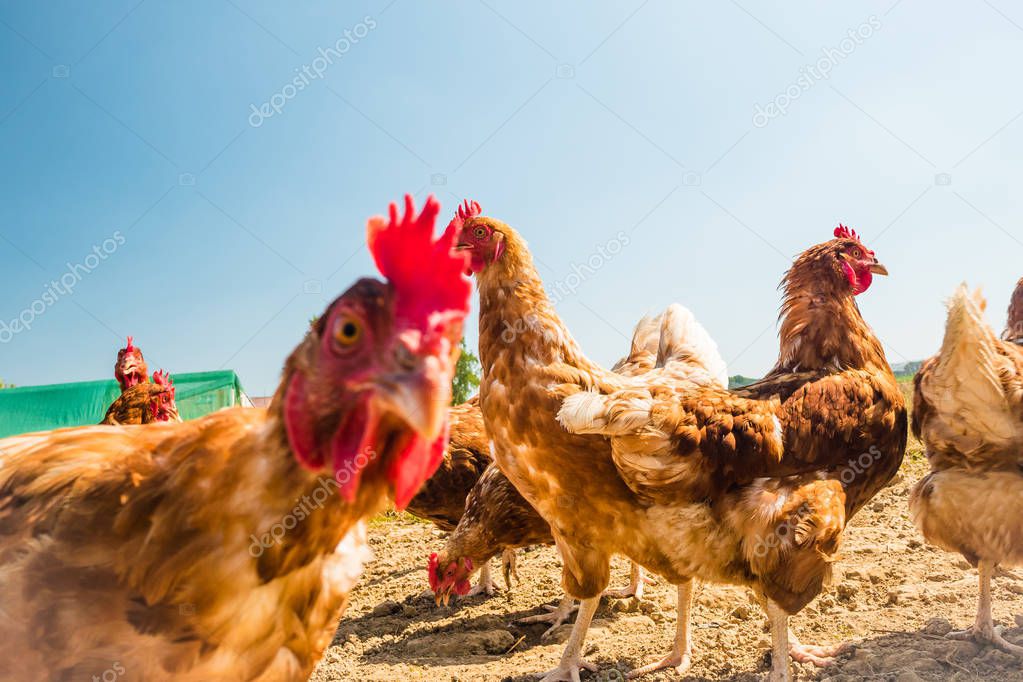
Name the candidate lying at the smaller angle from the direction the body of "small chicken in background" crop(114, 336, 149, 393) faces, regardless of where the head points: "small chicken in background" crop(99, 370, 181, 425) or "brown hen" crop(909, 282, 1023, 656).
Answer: the small chicken in background

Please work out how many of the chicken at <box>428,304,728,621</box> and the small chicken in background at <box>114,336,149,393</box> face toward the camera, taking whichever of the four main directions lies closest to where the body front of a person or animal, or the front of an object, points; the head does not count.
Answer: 1

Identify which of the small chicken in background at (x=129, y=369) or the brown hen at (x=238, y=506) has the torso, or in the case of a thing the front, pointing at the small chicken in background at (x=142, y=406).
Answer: the small chicken in background at (x=129, y=369)

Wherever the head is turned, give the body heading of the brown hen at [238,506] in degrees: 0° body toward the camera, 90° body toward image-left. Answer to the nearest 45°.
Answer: approximately 315°

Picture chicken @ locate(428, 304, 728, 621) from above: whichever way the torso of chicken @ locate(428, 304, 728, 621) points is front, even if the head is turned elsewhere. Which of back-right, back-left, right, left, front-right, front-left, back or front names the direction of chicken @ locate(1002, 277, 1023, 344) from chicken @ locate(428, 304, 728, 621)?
back

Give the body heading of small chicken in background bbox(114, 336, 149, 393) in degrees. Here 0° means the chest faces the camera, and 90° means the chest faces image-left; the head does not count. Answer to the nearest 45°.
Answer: approximately 0°

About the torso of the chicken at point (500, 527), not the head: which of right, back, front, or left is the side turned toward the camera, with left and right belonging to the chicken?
left

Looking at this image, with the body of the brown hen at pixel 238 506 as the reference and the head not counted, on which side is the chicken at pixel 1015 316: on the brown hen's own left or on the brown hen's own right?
on the brown hen's own left

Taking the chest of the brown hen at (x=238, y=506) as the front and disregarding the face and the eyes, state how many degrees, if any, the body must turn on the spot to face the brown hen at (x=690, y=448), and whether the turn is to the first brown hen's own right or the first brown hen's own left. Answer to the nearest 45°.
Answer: approximately 90° to the first brown hen's own left

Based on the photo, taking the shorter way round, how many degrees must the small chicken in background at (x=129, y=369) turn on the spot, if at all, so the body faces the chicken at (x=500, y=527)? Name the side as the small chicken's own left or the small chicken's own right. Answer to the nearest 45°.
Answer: approximately 45° to the small chicken's own left
